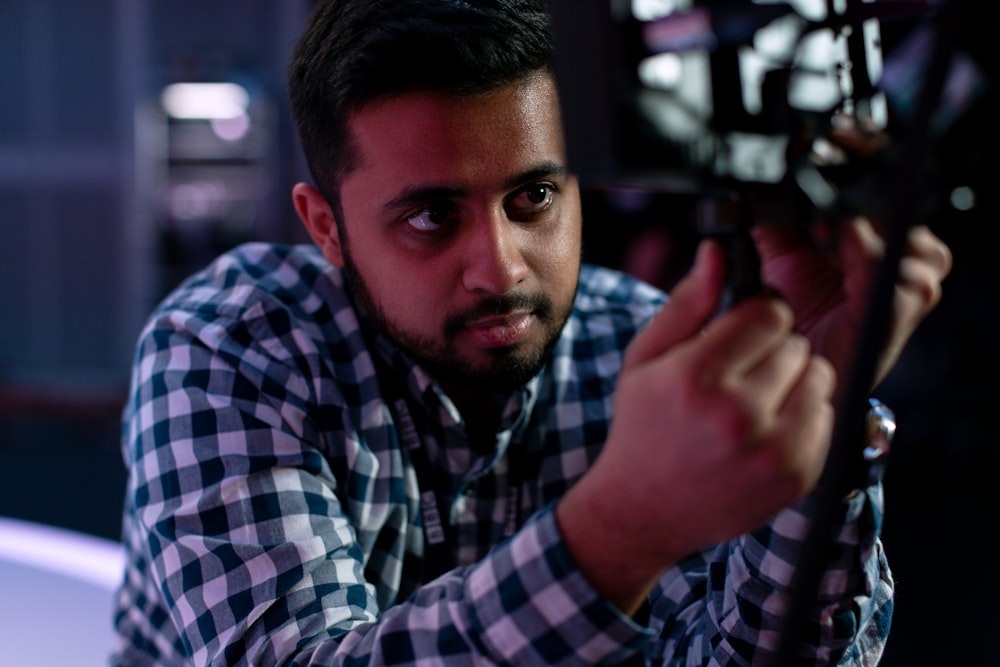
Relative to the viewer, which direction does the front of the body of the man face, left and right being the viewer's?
facing the viewer and to the right of the viewer
